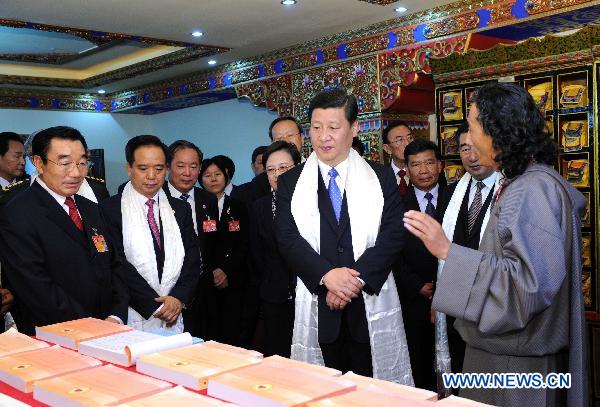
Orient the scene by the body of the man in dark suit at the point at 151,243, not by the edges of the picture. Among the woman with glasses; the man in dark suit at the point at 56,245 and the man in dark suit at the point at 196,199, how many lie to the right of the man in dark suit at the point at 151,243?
1

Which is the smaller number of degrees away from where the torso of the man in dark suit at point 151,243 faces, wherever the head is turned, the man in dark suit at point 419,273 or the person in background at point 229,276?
the man in dark suit

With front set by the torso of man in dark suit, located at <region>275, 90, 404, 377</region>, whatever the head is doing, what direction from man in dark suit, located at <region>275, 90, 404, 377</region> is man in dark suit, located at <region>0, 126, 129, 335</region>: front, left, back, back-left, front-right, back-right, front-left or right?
right

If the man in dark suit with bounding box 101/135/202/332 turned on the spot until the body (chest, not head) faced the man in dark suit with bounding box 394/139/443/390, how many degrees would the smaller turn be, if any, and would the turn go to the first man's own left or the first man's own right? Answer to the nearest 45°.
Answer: approximately 45° to the first man's own left

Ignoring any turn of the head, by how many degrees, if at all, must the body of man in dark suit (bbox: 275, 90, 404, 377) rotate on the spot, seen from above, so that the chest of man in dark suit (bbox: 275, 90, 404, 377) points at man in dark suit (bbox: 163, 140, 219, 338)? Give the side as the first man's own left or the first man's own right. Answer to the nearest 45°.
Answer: approximately 135° to the first man's own right

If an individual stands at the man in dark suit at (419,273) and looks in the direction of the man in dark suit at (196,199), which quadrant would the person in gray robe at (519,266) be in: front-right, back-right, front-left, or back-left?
back-left

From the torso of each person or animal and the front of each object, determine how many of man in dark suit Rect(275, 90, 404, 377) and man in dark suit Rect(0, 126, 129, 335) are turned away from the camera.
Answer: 0

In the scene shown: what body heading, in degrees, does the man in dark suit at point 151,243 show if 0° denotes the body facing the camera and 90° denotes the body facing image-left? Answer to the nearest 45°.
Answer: approximately 315°

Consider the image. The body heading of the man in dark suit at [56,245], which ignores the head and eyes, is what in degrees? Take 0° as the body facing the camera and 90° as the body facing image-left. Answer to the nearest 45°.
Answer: approximately 315°
